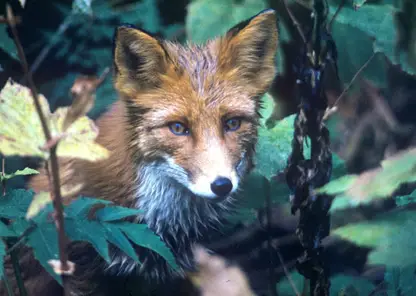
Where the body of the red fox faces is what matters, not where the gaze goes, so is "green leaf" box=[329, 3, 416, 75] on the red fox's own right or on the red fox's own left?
on the red fox's own left

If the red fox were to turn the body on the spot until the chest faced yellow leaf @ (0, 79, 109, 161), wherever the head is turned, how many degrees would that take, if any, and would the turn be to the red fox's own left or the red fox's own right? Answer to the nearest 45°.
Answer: approximately 90° to the red fox's own right

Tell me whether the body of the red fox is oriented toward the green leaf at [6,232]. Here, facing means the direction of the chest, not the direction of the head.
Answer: no

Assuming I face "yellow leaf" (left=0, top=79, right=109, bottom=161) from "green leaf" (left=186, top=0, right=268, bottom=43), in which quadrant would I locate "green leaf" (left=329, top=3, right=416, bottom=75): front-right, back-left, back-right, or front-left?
back-left

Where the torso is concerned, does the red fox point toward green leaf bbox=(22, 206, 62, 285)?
no

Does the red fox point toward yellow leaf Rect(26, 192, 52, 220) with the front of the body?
no

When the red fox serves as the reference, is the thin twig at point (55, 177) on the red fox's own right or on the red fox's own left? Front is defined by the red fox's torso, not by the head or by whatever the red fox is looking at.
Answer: on the red fox's own right

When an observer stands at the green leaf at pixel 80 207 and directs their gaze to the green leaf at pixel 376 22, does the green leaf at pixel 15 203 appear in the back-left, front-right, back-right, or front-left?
back-left

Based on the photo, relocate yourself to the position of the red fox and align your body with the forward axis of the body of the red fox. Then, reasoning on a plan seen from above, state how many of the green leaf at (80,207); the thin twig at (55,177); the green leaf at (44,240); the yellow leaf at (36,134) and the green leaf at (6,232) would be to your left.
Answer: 0
